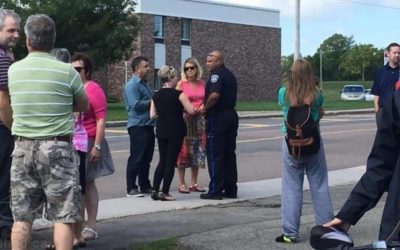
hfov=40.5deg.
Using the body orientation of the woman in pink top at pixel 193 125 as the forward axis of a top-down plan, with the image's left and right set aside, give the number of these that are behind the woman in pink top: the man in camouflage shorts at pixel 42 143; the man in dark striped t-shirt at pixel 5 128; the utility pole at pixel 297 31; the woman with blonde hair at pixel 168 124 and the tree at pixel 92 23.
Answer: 2

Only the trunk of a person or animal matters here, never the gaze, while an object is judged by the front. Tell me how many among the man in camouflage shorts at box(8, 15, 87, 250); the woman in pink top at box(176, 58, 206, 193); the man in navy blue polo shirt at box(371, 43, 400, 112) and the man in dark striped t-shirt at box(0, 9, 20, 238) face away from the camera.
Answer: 1

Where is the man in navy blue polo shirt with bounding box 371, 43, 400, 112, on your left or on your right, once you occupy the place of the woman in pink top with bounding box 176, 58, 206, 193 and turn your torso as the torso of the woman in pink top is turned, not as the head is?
on your left

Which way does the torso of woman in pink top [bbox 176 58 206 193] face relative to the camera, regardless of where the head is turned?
toward the camera

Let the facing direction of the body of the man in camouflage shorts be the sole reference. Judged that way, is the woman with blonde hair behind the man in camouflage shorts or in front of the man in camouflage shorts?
in front

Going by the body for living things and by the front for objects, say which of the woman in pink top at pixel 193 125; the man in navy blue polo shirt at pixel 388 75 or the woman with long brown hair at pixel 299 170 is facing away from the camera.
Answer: the woman with long brown hair

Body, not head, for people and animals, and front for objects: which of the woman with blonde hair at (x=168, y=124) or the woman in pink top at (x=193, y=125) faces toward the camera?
the woman in pink top

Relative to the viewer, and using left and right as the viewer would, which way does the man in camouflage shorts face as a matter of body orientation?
facing away from the viewer

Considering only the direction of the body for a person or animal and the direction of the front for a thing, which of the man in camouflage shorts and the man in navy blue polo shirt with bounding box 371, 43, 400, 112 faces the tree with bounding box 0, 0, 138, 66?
the man in camouflage shorts

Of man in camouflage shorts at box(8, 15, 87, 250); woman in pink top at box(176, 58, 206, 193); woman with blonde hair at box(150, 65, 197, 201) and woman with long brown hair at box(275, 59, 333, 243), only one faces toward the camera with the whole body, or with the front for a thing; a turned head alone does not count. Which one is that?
the woman in pink top

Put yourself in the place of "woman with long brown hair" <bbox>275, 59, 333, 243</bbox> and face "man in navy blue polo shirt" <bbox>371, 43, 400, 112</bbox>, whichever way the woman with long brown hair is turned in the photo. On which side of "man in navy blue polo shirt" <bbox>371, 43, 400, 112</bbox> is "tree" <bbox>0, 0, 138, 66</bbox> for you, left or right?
left

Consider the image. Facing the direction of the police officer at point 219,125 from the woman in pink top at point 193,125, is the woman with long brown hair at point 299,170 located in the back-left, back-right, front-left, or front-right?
front-right

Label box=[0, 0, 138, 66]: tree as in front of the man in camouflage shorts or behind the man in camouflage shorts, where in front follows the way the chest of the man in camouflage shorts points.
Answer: in front

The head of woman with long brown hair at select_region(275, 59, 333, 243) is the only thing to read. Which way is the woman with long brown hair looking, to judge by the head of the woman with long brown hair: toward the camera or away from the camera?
away from the camera

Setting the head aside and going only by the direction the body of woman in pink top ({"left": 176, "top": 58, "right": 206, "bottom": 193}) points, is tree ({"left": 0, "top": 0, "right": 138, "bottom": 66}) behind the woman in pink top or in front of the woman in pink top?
behind

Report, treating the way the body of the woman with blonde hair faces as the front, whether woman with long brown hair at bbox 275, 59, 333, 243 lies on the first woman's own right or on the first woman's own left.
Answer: on the first woman's own right

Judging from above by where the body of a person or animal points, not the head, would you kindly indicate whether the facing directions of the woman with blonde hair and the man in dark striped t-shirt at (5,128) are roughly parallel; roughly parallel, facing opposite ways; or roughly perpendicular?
roughly perpendicular
